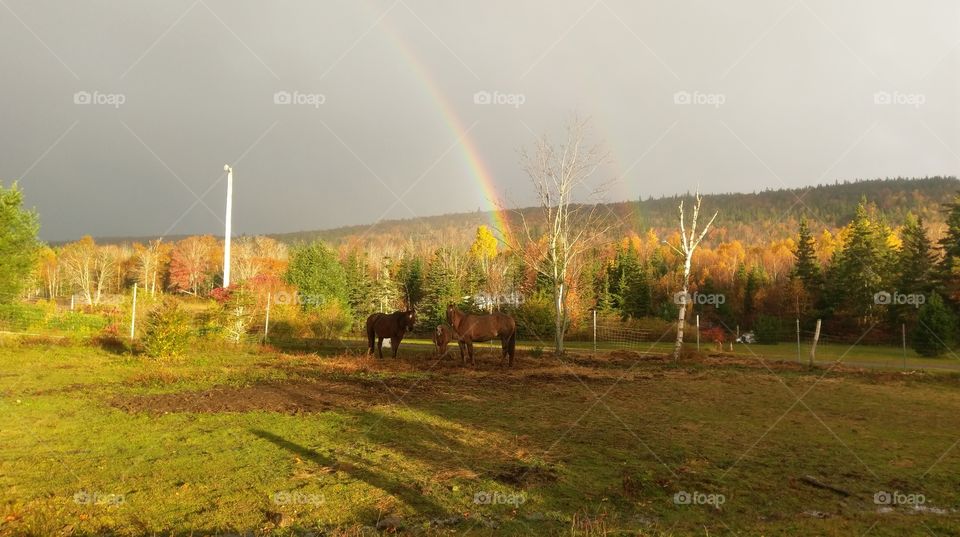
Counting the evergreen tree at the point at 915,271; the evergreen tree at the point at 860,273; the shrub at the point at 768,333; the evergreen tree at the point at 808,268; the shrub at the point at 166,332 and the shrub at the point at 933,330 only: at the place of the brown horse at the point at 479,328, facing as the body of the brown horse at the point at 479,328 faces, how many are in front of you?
1

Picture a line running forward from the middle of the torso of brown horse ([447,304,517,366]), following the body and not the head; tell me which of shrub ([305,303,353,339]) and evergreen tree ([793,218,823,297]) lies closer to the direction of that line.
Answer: the shrub

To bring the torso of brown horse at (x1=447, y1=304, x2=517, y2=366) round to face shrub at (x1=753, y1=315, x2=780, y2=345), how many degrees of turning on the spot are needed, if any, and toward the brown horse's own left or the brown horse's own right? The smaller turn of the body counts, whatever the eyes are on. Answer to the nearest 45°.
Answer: approximately 135° to the brown horse's own right

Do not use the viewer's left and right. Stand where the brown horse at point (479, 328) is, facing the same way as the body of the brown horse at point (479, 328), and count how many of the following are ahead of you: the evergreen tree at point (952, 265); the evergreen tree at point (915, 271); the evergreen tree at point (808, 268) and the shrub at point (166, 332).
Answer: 1

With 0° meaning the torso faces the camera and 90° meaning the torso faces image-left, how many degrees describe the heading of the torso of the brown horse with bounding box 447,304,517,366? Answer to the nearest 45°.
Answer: approximately 90°

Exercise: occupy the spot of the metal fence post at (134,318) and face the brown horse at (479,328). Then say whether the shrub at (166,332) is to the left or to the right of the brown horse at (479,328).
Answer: right

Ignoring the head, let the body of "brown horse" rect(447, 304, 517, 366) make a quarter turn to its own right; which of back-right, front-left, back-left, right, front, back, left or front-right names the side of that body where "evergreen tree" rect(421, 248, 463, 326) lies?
front

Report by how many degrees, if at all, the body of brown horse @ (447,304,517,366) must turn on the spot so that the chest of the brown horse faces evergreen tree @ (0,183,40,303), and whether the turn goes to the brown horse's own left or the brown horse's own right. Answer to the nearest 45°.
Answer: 0° — it already faces it

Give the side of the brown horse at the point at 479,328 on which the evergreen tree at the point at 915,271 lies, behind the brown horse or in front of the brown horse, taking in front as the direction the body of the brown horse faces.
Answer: behind

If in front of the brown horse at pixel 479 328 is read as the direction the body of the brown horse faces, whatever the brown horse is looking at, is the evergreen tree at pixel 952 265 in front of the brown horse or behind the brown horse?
behind

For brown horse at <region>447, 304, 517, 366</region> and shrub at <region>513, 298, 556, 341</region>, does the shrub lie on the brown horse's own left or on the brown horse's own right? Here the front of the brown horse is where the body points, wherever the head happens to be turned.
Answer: on the brown horse's own right

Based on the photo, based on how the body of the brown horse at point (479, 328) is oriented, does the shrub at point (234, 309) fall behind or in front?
in front
